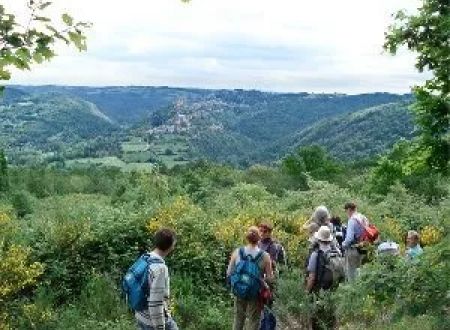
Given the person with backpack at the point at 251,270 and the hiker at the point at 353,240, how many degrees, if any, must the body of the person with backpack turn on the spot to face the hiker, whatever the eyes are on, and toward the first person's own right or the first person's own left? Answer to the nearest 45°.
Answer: approximately 45° to the first person's own right

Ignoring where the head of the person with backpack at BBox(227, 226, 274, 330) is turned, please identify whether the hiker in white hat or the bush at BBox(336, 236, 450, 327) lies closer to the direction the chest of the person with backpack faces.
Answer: the hiker in white hat

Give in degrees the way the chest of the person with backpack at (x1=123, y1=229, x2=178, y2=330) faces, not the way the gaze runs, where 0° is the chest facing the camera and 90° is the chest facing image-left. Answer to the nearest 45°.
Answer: approximately 225°

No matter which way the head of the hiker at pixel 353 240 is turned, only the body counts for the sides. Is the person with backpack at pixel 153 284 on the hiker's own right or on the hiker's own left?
on the hiker's own left

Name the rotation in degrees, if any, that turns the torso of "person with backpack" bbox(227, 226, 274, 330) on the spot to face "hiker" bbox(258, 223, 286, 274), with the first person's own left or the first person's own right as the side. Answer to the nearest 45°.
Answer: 0° — they already face them

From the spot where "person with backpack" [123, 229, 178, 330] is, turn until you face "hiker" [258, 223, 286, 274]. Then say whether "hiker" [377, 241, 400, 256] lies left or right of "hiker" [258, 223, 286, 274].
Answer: right

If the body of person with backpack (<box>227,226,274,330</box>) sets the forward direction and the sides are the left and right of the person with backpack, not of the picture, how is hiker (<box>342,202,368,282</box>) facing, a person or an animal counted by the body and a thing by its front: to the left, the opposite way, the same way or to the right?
to the left

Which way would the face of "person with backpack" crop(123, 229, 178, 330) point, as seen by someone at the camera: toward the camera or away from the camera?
away from the camera

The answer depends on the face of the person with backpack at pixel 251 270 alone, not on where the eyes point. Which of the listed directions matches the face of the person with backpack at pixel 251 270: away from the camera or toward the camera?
away from the camera

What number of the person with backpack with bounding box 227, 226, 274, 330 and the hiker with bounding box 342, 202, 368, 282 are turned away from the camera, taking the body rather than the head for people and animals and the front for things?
1

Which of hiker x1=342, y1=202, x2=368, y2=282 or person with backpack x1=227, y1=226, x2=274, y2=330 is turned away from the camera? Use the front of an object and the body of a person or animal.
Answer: the person with backpack

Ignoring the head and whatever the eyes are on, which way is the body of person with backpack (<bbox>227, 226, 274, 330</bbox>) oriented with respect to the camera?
away from the camera

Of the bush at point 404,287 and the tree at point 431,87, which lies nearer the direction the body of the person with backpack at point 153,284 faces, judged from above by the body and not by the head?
the tree

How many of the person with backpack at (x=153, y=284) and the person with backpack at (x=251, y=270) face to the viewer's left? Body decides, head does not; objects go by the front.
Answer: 0
